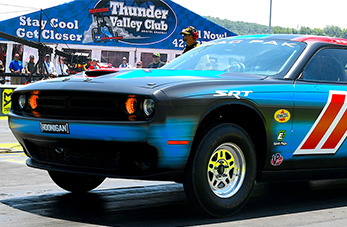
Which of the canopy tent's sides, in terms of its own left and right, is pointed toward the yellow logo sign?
front

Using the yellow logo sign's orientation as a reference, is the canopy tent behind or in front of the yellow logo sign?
behind

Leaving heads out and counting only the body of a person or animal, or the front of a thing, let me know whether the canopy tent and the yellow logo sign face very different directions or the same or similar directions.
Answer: same or similar directions

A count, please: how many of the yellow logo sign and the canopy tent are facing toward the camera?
2

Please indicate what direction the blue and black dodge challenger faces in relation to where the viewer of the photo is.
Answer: facing the viewer and to the left of the viewer

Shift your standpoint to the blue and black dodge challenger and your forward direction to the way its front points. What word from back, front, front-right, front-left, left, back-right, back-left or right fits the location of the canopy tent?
back-right

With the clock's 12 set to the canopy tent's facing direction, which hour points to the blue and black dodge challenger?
The blue and black dodge challenger is roughly at 12 o'clock from the canopy tent.

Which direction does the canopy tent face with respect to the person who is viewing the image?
facing the viewer

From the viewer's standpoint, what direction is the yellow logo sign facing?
toward the camera

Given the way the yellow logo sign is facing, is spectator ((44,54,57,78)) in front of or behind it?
behind
